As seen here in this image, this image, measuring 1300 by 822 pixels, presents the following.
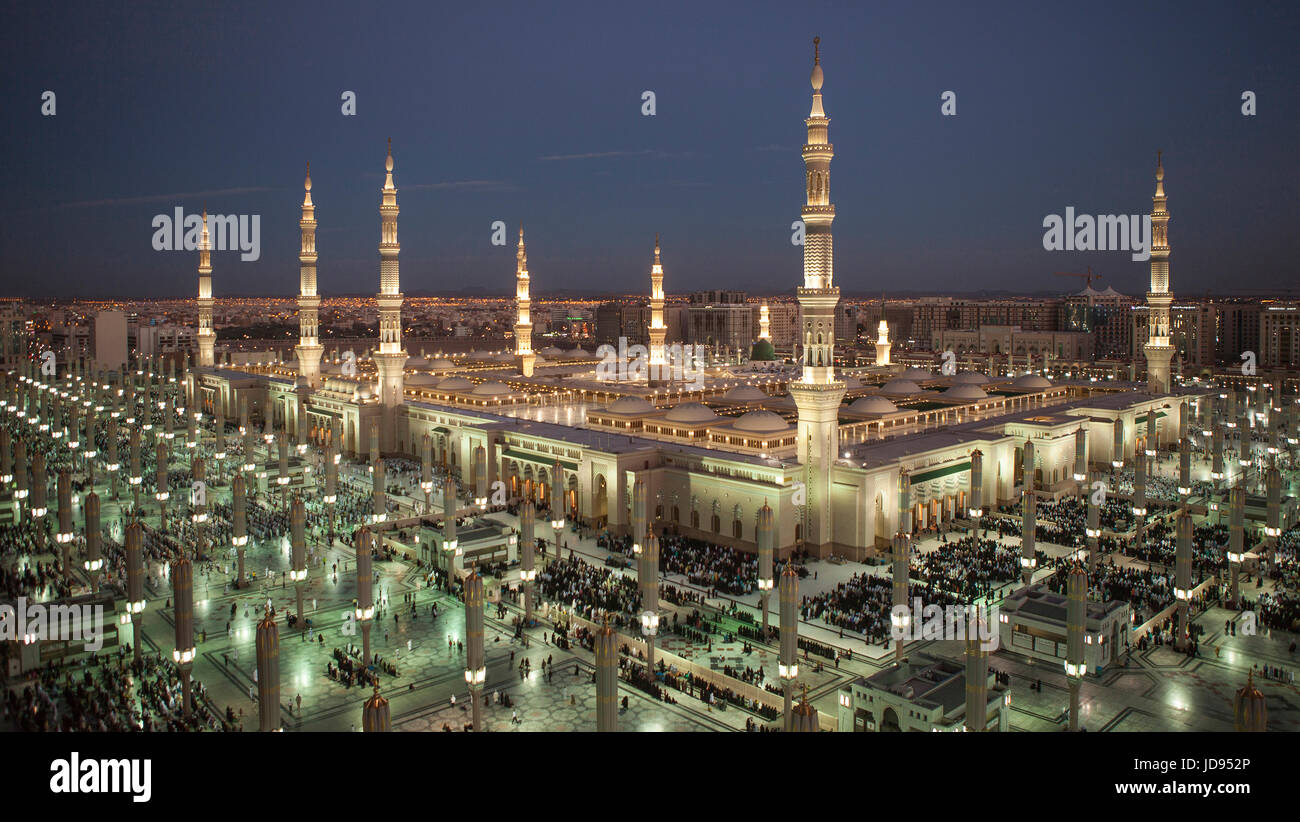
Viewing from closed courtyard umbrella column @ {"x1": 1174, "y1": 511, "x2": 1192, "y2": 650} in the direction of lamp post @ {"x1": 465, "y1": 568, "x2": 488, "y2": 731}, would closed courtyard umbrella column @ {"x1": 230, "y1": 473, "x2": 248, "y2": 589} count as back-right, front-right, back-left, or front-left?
front-right

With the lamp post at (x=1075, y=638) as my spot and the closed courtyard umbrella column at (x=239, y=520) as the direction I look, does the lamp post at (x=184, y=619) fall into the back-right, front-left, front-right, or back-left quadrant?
front-left
